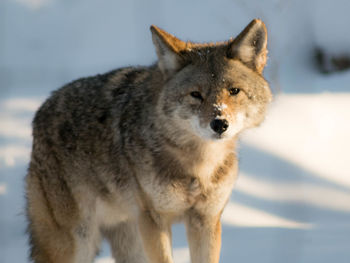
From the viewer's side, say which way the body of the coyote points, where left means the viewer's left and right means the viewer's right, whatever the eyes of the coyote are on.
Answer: facing the viewer and to the right of the viewer
